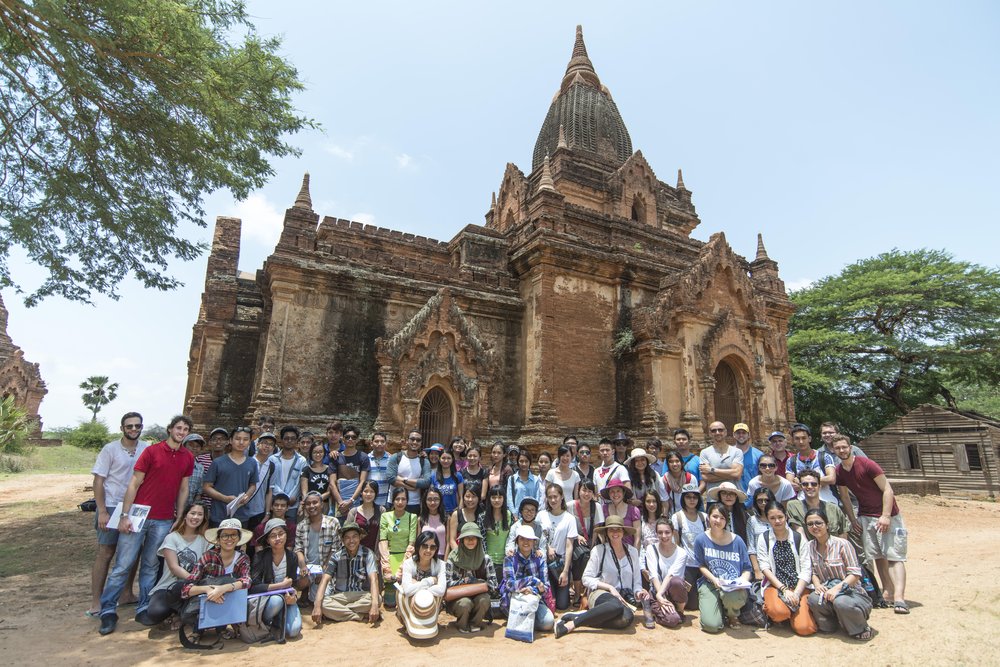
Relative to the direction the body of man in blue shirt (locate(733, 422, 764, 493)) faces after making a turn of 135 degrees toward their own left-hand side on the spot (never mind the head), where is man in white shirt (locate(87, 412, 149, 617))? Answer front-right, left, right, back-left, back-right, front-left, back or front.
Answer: back

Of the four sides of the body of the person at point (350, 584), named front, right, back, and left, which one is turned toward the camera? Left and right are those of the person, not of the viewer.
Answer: front

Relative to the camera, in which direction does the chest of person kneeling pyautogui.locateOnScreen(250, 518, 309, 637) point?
toward the camera

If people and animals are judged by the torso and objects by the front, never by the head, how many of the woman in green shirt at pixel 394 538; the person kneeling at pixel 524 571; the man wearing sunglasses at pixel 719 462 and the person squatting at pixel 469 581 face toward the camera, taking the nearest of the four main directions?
4

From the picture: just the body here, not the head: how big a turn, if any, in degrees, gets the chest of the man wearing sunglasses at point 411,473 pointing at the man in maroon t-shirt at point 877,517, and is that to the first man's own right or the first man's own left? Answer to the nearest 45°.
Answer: approximately 90° to the first man's own left

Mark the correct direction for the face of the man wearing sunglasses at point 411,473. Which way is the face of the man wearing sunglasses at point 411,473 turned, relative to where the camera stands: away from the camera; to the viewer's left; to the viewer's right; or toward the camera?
toward the camera

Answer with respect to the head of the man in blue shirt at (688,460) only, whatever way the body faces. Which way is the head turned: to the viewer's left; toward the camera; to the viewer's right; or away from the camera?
toward the camera

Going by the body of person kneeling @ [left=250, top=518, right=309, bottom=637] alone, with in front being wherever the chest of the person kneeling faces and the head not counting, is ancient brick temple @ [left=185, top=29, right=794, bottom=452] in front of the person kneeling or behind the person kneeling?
behind

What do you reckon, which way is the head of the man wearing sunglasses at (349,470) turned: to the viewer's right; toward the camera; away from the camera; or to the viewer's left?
toward the camera

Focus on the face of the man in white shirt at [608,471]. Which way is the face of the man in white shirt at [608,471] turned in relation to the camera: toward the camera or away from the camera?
toward the camera

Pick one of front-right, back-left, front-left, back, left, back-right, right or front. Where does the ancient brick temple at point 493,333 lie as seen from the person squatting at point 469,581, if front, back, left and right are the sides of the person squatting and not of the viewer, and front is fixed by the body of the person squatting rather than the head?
back

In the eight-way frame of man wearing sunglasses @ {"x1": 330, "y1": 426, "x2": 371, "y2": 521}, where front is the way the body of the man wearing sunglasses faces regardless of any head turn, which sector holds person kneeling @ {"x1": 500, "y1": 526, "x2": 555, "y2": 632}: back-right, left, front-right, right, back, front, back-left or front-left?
front-left

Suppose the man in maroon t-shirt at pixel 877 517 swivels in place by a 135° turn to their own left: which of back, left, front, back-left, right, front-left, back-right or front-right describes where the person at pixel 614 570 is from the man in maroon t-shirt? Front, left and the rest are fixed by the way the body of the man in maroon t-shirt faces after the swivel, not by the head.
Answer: back-right

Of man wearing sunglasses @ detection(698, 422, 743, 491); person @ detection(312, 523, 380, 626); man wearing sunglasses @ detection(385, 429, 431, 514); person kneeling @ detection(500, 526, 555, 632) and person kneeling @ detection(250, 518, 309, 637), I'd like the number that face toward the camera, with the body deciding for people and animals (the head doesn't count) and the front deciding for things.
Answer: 5

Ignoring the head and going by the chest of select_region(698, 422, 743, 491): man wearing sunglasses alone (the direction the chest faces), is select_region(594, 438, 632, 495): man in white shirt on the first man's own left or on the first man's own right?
on the first man's own right

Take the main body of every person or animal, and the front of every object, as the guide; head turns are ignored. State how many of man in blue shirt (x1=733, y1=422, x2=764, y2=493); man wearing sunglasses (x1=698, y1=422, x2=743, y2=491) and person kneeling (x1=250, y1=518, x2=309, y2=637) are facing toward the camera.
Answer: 3

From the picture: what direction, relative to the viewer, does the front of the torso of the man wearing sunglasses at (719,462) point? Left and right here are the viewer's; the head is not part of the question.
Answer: facing the viewer
